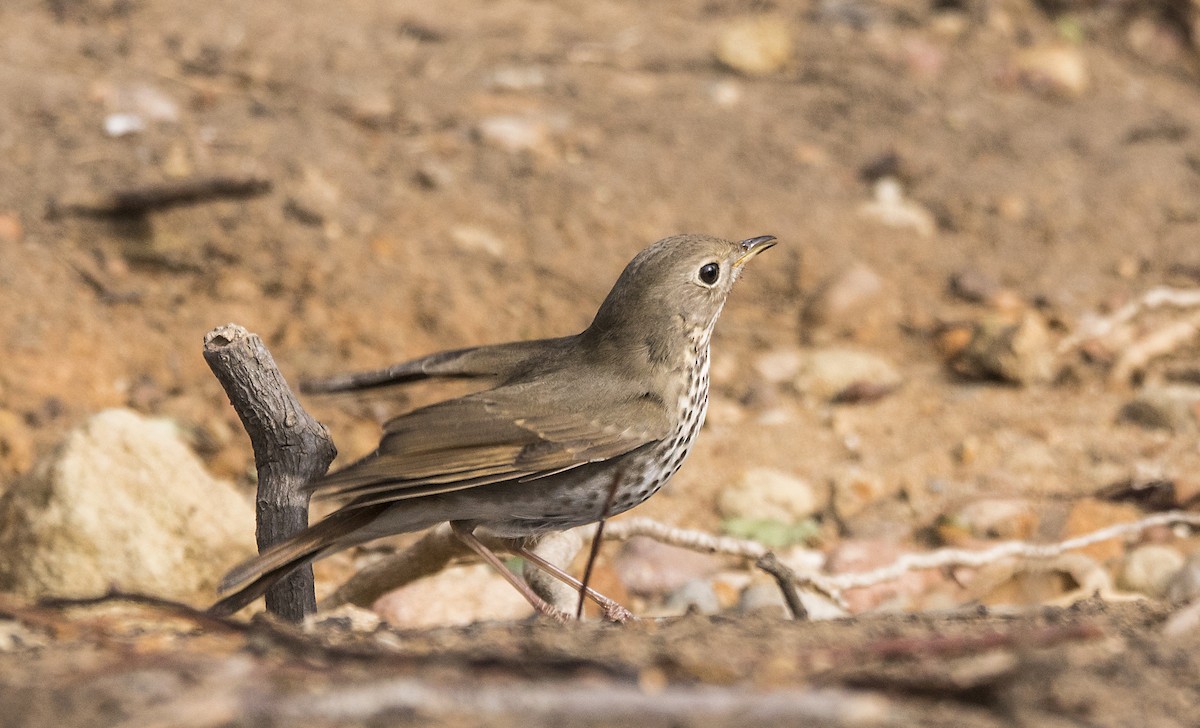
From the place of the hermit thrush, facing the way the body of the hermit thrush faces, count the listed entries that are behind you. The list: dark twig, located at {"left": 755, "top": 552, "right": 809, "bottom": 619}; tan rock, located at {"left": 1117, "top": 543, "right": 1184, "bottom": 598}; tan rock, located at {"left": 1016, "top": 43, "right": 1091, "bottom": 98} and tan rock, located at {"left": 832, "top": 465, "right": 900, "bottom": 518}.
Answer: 0

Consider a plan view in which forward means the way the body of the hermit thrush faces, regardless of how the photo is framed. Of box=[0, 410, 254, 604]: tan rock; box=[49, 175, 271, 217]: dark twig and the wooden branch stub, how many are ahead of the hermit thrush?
0

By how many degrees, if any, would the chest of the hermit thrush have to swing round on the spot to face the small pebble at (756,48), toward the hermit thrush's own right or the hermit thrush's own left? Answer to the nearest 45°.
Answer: approximately 90° to the hermit thrush's own left

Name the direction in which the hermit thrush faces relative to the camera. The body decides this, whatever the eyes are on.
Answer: to the viewer's right

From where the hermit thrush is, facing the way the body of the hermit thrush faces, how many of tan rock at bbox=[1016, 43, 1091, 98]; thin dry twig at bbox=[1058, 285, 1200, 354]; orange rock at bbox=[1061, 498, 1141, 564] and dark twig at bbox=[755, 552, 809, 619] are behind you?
0

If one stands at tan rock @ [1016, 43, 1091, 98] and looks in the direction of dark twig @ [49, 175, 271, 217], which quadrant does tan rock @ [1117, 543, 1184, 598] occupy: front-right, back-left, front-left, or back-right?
front-left

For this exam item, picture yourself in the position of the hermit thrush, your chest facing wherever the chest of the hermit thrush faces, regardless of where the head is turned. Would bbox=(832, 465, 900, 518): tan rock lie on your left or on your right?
on your left

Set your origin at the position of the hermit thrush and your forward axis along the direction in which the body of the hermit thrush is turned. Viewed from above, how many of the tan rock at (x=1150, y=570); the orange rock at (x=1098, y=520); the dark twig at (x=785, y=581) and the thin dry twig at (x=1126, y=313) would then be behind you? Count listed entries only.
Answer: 0

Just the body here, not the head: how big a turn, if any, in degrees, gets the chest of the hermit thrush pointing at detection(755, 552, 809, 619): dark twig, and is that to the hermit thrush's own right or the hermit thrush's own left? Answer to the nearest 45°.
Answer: approximately 45° to the hermit thrush's own right

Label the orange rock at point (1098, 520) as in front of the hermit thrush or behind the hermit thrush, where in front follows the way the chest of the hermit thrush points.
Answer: in front

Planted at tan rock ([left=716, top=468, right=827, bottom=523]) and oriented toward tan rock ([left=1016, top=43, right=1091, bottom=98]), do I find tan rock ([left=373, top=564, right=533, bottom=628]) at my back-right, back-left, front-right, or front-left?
back-left

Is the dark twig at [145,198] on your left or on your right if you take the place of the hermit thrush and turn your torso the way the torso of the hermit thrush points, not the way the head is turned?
on your left

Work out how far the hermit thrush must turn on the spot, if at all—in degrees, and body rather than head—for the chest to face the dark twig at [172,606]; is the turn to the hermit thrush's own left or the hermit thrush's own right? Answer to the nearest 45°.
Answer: approximately 135° to the hermit thrush's own right

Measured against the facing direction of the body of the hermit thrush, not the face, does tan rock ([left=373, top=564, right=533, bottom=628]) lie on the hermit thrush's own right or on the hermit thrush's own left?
on the hermit thrush's own left

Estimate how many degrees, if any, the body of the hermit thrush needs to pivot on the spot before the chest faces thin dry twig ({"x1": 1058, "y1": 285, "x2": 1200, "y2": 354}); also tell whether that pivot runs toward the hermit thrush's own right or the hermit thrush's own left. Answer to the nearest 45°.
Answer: approximately 45° to the hermit thrush's own left

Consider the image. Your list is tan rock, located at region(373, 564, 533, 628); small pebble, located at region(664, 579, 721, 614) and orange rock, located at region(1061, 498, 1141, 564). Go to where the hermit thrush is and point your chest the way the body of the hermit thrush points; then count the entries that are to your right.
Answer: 0

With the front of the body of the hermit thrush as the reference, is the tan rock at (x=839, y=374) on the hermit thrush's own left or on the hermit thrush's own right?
on the hermit thrush's own left
